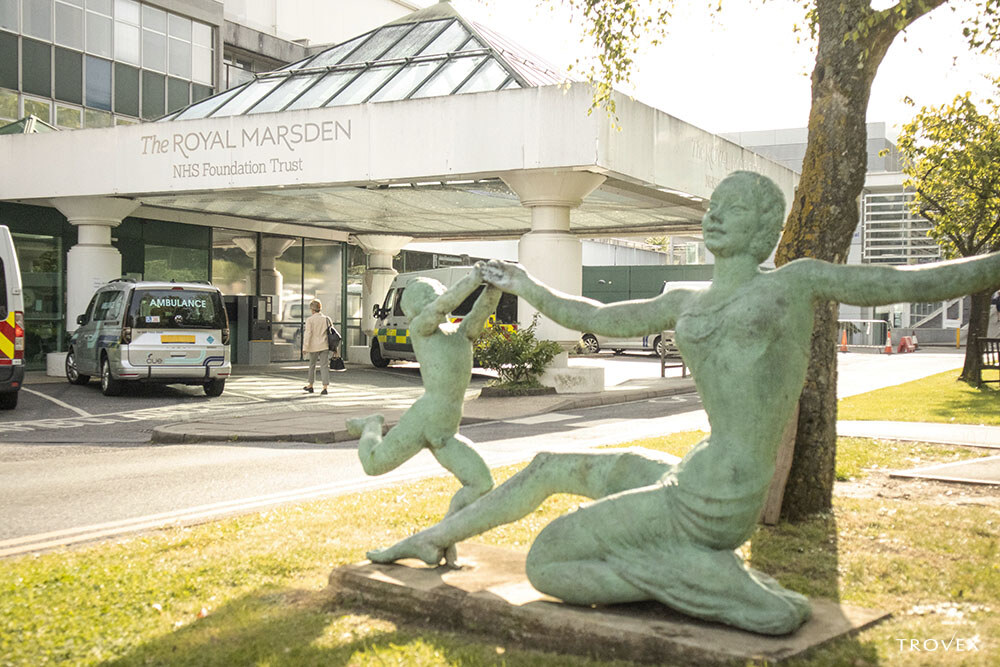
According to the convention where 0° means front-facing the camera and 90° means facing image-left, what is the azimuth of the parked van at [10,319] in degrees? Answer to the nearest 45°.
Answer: approximately 180°

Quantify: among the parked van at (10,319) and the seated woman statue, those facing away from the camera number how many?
1

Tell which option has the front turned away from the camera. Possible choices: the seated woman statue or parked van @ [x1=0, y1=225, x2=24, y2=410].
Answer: the parked van

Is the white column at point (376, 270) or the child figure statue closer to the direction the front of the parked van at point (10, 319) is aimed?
the white column

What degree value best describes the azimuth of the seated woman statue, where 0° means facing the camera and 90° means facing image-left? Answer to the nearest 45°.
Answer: approximately 45°
